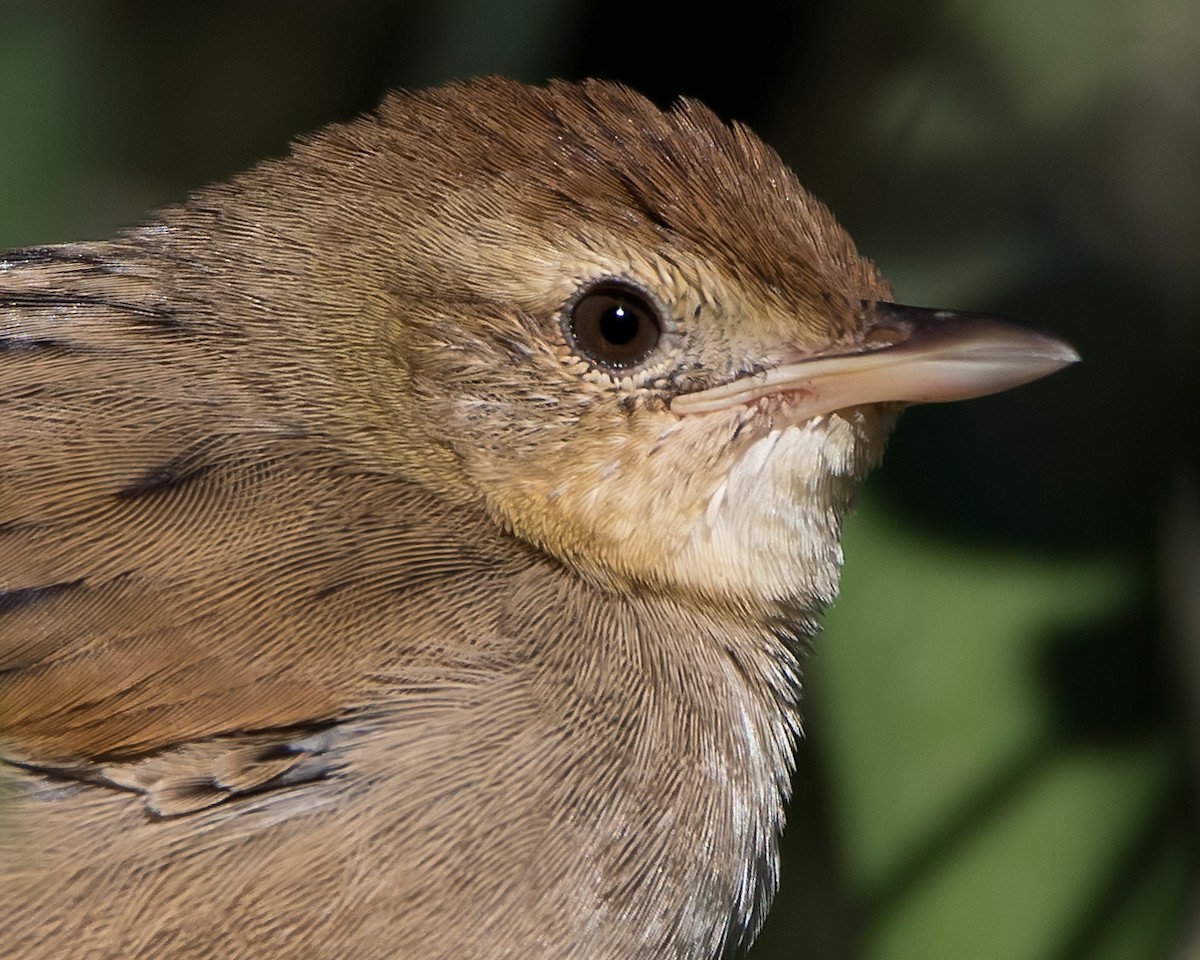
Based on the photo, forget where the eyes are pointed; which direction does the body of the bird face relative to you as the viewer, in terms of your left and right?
facing to the right of the viewer
